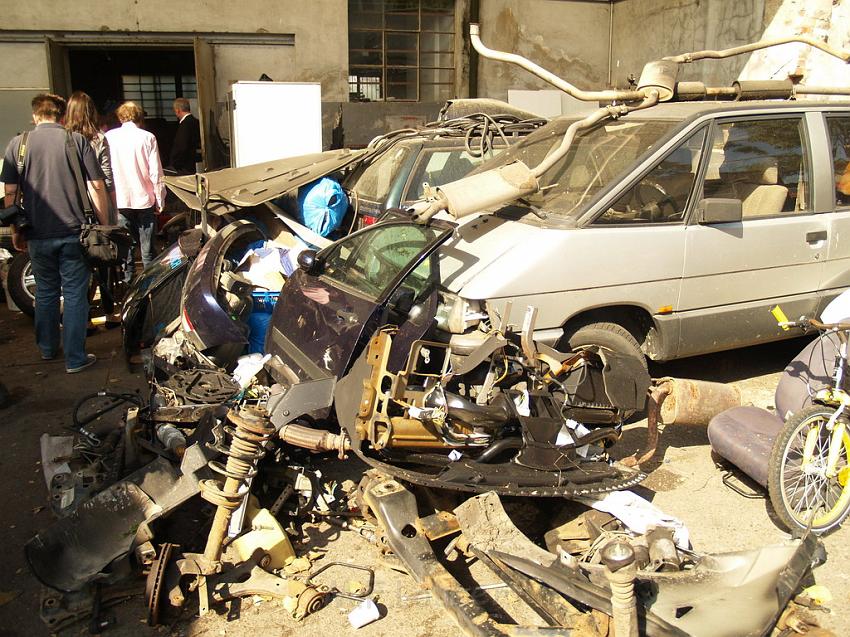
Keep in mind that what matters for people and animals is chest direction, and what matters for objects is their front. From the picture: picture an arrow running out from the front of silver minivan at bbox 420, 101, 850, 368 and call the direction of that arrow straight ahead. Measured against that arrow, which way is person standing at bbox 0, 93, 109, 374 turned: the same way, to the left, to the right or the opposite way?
to the right

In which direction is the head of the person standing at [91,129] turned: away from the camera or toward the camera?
away from the camera

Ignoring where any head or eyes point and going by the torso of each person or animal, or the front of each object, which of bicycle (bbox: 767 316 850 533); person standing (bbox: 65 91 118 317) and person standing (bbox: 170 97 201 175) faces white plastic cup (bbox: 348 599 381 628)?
the bicycle

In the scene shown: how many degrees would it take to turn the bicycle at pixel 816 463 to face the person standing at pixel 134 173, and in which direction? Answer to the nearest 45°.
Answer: approximately 45° to its right

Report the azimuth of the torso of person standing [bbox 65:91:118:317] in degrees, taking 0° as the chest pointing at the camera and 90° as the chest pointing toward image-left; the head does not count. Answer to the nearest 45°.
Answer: approximately 180°

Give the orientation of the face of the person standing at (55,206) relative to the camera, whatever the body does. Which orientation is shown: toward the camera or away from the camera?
away from the camera

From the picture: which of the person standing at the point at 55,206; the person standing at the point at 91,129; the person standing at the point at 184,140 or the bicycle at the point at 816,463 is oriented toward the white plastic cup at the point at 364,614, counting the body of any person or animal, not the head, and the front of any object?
the bicycle

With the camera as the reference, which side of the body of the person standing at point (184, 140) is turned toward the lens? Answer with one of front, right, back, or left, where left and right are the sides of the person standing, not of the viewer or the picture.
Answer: left
